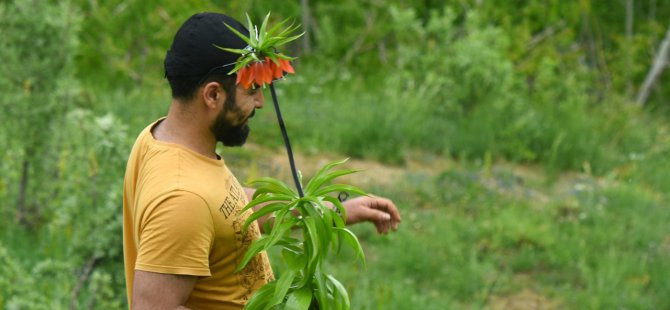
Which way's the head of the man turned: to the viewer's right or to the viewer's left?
to the viewer's right

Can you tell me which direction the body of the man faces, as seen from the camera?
to the viewer's right
